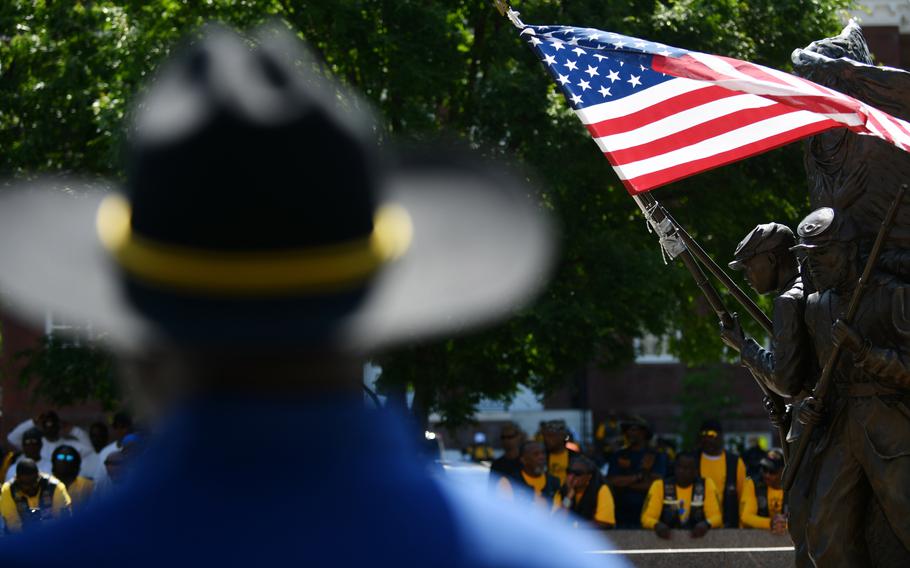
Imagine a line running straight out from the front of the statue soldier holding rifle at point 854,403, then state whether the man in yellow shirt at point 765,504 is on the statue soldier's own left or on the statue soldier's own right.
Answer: on the statue soldier's own right

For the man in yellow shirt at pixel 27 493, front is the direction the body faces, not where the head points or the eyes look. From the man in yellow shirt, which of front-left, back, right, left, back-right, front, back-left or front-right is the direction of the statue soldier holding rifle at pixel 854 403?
front-left

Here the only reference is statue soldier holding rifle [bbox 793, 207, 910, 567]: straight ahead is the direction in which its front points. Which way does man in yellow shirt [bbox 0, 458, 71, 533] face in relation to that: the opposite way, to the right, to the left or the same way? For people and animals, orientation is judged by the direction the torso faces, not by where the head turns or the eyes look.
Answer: to the left

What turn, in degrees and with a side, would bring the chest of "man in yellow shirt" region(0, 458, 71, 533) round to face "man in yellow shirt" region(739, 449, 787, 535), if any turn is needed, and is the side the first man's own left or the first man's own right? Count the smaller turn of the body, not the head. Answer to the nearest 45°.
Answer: approximately 90° to the first man's own left

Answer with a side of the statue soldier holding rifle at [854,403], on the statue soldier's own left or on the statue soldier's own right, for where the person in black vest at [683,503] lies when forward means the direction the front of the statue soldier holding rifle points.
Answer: on the statue soldier's own right

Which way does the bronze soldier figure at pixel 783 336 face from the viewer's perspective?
to the viewer's left

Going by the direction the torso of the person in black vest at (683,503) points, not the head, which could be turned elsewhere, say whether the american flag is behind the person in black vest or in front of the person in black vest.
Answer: in front
